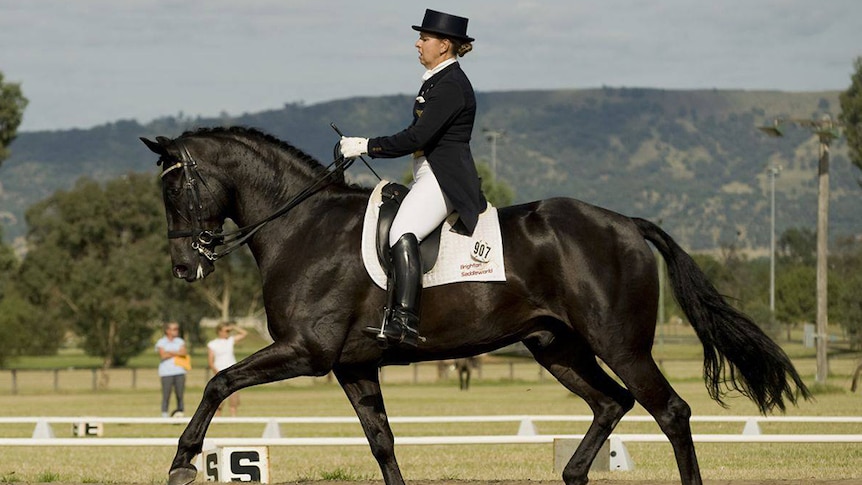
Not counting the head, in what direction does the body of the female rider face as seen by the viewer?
to the viewer's left

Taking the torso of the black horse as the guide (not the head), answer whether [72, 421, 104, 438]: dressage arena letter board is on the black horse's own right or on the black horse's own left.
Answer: on the black horse's own right

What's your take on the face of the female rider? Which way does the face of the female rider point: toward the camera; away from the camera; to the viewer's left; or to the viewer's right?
to the viewer's left

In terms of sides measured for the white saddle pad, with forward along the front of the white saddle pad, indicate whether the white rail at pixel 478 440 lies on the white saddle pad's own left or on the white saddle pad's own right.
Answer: on the white saddle pad's own right

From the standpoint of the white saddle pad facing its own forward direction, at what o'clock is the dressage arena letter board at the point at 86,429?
The dressage arena letter board is roughly at 2 o'clock from the white saddle pad.

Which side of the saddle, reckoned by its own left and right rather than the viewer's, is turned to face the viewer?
left

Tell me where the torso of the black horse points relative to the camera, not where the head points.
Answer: to the viewer's left

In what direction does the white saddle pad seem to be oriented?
to the viewer's left

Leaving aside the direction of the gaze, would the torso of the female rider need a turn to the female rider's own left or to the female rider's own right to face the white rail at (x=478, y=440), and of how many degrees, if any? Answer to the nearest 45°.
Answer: approximately 90° to the female rider's own right

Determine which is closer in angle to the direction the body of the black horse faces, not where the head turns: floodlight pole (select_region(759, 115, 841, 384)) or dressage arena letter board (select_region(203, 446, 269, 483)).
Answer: the dressage arena letter board
